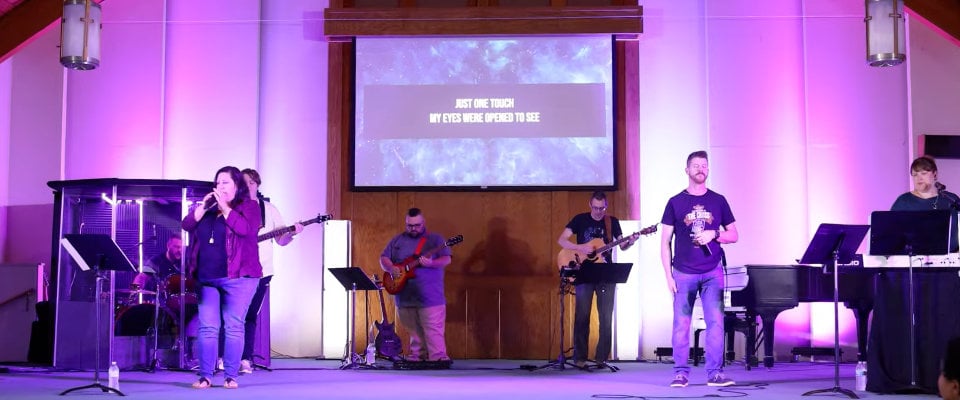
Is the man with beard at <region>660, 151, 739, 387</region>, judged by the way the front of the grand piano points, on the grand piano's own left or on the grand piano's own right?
on the grand piano's own left

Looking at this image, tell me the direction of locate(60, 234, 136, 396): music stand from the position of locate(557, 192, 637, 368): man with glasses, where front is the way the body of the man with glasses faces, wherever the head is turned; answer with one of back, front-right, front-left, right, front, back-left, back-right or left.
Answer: front-right

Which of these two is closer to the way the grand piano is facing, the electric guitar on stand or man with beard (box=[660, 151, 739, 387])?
the electric guitar on stand

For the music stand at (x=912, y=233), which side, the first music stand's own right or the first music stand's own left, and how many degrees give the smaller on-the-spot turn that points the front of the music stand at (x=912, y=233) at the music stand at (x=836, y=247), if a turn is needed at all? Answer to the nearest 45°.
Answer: approximately 90° to the first music stand's own left

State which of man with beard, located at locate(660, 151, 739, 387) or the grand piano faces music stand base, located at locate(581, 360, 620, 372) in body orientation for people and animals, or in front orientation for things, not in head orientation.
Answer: the grand piano

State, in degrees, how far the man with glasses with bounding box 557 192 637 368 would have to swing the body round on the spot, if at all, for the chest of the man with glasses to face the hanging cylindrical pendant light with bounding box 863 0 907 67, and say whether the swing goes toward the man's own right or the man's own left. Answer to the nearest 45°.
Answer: approximately 90° to the man's own left

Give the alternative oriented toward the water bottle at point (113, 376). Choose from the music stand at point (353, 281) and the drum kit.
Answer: the drum kit

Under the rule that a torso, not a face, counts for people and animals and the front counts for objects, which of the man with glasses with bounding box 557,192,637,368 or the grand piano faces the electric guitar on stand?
the grand piano

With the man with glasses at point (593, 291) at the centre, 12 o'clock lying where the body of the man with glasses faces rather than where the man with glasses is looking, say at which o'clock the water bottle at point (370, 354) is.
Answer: The water bottle is roughly at 3 o'clock from the man with glasses.

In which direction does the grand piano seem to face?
to the viewer's left

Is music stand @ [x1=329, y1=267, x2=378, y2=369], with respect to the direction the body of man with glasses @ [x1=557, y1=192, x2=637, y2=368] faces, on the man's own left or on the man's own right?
on the man's own right

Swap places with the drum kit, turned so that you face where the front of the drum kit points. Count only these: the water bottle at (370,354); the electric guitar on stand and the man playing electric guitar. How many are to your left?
3
